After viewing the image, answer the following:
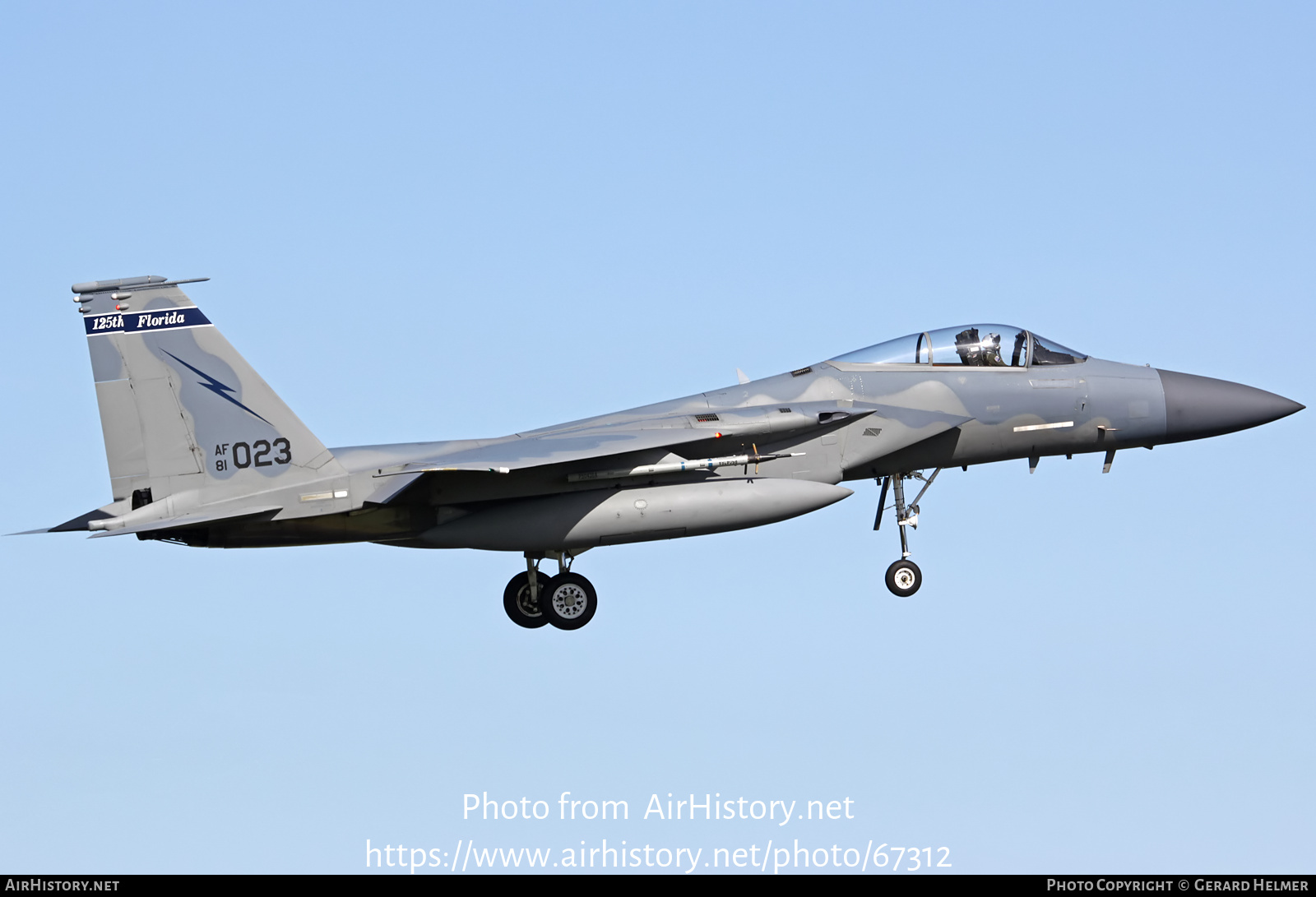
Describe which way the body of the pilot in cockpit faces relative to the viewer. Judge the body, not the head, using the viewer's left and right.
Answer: facing to the right of the viewer

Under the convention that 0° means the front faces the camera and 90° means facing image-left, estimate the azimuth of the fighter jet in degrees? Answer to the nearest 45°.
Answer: approximately 270°
